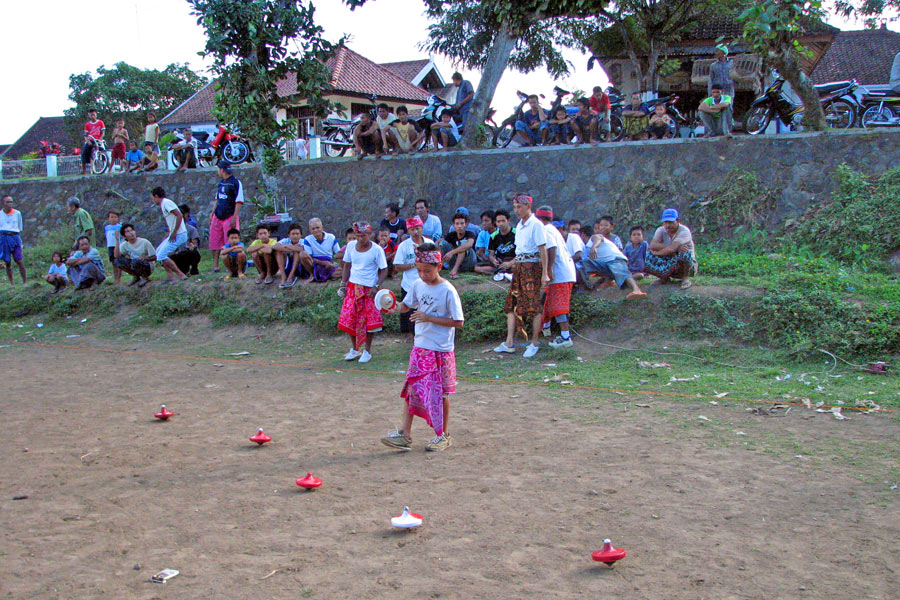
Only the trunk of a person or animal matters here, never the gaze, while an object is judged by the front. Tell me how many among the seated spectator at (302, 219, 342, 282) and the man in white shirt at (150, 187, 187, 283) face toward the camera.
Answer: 1

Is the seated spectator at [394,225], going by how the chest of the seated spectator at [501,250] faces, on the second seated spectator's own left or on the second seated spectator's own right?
on the second seated spectator's own right

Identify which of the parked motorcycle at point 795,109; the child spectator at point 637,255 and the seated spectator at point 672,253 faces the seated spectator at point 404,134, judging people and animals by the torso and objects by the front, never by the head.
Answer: the parked motorcycle

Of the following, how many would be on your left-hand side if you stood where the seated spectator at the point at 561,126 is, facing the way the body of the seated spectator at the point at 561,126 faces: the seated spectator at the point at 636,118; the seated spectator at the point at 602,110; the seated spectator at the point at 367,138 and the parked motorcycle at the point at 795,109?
3

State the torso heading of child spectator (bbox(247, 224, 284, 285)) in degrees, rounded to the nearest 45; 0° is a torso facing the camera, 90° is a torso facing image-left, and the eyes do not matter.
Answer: approximately 0°

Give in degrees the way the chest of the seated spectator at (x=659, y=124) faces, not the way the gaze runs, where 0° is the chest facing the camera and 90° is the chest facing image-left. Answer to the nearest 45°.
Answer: approximately 0°

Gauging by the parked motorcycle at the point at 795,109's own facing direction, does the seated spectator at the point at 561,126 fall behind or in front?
in front

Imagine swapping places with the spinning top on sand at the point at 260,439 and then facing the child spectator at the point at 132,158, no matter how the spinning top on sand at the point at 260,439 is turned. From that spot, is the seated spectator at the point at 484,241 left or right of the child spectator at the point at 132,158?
right

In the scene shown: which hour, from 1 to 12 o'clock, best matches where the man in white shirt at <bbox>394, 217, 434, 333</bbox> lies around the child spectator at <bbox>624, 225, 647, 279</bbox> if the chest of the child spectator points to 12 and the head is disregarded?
The man in white shirt is roughly at 2 o'clock from the child spectator.

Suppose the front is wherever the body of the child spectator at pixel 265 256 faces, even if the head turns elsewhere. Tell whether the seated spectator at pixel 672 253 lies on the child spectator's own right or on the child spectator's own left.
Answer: on the child spectator's own left

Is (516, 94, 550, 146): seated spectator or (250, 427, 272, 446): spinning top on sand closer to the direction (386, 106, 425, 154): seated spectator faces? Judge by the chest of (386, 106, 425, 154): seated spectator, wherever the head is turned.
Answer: the spinning top on sand
